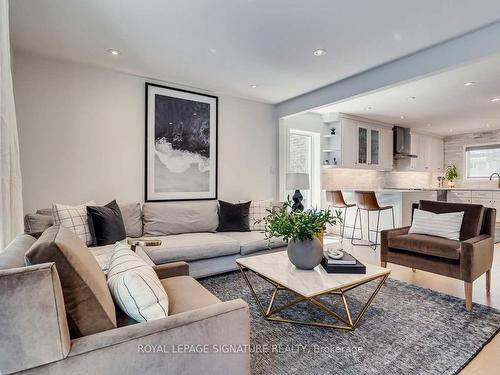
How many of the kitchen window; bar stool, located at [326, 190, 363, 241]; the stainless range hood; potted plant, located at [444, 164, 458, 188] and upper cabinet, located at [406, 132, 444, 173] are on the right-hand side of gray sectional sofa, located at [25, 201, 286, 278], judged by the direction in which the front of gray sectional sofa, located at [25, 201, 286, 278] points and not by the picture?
0

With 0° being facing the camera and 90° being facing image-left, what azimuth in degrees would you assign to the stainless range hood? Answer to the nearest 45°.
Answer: approximately 315°

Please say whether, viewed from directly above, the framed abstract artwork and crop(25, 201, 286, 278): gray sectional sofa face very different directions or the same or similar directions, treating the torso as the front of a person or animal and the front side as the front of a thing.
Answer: same or similar directions

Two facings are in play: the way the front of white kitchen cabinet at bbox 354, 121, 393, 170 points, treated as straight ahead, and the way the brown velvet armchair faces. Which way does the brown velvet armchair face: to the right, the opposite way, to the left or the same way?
to the right

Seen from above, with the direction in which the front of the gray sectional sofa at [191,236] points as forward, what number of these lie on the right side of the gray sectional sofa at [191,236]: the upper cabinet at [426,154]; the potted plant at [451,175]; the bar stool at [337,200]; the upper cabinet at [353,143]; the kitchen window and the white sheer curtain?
1

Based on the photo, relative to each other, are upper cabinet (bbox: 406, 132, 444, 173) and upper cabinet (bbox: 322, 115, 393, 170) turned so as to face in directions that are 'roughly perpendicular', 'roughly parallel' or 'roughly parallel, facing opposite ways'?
roughly parallel

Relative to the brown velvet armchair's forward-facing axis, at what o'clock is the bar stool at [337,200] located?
The bar stool is roughly at 3 o'clock from the brown velvet armchair.

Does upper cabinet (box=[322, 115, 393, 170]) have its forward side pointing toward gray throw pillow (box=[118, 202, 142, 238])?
no

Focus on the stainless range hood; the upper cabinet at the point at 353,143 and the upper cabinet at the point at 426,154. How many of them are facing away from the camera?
0

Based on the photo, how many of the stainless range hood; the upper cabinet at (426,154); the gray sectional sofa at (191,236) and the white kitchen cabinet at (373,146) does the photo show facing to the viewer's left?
0

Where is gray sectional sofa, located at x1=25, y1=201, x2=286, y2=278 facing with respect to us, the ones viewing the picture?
facing the viewer and to the right of the viewer

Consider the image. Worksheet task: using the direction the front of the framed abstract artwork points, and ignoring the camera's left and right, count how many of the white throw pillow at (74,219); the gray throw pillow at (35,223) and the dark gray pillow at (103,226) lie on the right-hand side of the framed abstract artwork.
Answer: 3

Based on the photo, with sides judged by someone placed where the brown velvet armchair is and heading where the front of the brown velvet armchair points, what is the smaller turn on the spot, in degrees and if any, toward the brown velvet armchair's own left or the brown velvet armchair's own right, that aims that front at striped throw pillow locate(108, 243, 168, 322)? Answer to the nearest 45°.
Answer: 0° — it already faces it

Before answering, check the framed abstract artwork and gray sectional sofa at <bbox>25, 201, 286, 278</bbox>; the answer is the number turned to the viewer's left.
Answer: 0

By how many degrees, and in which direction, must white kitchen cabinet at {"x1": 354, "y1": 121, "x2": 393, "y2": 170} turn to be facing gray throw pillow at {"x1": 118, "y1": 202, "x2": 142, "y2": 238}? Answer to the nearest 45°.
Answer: approximately 90° to its right

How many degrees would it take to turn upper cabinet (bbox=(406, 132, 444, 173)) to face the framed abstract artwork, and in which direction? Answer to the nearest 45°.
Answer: approximately 90° to its right

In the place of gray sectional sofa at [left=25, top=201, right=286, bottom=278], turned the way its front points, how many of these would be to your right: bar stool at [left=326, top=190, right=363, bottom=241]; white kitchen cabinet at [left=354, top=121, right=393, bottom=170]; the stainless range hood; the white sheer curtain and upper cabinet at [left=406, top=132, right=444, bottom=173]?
1

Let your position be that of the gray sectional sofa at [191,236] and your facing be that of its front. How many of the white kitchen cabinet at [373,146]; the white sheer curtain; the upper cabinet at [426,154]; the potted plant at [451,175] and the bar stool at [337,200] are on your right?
1

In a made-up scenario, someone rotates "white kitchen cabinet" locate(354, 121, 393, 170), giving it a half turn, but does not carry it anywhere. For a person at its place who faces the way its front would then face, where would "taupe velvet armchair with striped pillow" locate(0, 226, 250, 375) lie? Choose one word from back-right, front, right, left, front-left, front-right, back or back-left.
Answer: back-left
